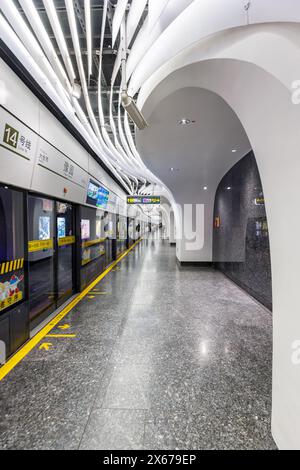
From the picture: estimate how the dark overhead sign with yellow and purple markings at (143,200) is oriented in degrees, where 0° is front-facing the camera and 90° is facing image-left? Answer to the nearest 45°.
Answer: approximately 0°

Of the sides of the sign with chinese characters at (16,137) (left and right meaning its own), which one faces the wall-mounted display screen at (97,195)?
left

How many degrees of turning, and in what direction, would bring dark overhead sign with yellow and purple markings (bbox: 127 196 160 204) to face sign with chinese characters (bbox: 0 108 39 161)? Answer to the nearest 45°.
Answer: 0° — it already faces it

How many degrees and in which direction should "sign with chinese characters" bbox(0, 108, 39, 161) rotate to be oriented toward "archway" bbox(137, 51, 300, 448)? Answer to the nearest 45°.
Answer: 0° — it already faces it

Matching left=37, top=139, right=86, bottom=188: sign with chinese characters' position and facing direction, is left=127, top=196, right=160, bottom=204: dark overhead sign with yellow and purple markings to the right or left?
on its left

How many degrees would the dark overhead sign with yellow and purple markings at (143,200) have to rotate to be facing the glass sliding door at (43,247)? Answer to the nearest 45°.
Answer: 0° — it already faces it

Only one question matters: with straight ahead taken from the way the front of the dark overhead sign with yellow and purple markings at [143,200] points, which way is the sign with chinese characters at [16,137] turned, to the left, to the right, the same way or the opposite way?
to the left
